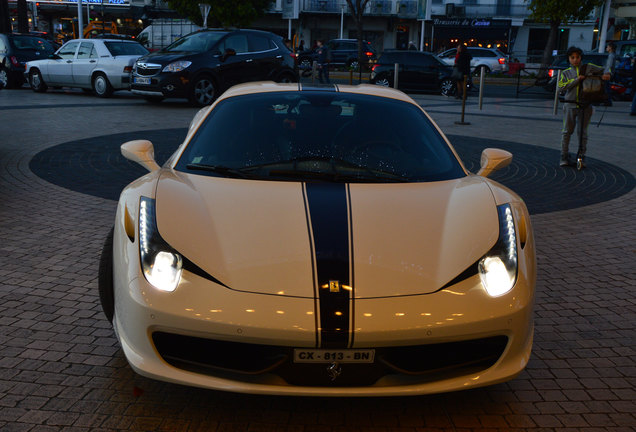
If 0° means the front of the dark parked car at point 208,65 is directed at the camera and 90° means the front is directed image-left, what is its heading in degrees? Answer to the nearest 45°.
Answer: approximately 45°

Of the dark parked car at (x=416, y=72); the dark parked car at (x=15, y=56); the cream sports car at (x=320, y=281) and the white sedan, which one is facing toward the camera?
the cream sports car

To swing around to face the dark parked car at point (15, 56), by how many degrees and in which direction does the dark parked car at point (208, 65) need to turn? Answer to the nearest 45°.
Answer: approximately 90° to its right

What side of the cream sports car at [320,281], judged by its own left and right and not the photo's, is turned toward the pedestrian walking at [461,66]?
back

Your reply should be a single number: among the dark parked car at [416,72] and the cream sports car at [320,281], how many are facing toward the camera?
1

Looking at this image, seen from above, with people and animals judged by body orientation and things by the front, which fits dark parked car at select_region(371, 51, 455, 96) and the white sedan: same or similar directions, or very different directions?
very different directions

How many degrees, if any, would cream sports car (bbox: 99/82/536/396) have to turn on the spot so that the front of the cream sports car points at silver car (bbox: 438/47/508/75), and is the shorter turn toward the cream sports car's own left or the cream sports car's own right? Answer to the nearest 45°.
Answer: approximately 180°
